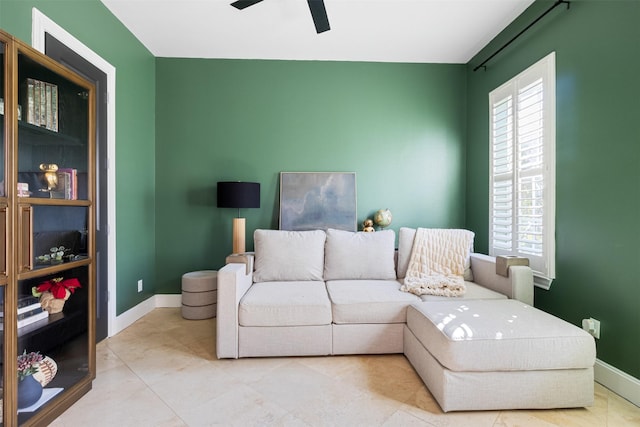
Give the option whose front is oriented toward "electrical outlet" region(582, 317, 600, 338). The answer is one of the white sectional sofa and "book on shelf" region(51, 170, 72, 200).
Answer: the book on shelf

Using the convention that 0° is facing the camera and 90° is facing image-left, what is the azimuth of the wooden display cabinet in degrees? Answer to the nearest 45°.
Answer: approximately 315°

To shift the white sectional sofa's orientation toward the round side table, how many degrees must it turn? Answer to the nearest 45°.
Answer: approximately 90° to its right

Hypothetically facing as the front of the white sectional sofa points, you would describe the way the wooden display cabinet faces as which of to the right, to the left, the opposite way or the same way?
to the left

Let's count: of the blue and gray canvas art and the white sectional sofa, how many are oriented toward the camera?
2

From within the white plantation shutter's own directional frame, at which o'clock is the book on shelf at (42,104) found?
The book on shelf is roughly at 12 o'clock from the white plantation shutter.

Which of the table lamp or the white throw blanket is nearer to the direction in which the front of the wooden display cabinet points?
the white throw blanket

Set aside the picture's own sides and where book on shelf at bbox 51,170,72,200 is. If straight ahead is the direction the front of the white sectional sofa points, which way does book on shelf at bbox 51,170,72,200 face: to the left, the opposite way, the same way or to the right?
to the left

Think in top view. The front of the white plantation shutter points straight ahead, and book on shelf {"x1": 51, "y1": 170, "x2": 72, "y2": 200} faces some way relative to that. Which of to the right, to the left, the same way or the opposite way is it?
the opposite way

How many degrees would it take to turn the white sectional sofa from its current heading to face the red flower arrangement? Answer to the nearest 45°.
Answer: approximately 45° to its right

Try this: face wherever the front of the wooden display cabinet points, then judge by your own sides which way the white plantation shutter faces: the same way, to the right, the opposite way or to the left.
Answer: the opposite way

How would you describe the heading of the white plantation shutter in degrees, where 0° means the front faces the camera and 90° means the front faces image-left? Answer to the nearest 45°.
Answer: approximately 45°
